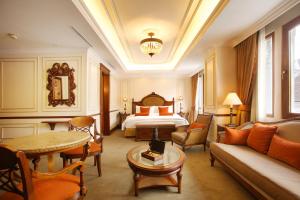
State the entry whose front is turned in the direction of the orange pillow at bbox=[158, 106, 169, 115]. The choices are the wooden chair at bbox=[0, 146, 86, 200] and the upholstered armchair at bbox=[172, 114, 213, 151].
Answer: the wooden chair

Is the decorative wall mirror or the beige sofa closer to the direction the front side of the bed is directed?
the beige sofa

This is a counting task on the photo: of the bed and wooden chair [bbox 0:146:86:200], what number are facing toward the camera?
1

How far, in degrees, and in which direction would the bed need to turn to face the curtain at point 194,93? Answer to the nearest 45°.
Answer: approximately 135° to its left

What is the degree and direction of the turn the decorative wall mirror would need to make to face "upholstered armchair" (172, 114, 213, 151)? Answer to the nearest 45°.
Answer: approximately 45° to its left

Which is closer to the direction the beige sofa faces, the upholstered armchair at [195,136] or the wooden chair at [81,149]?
the wooden chair

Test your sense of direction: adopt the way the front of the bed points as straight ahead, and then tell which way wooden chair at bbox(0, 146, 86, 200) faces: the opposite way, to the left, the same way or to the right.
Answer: the opposite way
